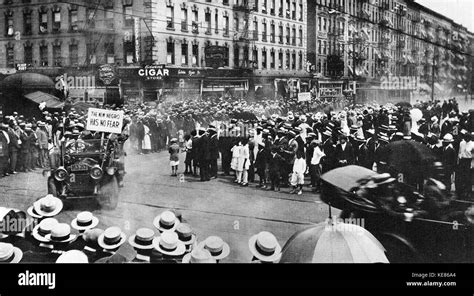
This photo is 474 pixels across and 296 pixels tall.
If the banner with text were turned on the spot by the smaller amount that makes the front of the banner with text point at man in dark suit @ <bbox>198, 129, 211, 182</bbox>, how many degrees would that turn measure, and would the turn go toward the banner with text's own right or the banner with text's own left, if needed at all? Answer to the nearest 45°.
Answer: approximately 135° to the banner with text's own left

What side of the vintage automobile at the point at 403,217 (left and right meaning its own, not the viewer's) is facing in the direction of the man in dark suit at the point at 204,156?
back

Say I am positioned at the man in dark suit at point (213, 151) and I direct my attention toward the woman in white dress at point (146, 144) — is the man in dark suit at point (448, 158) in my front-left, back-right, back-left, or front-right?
back-right

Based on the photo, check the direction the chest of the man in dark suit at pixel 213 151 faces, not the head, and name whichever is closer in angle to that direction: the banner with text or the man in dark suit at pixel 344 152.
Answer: the banner with text

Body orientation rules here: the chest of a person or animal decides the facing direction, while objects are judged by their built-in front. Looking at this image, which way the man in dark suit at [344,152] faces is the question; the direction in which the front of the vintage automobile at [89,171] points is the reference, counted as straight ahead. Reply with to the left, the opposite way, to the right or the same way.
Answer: the same way

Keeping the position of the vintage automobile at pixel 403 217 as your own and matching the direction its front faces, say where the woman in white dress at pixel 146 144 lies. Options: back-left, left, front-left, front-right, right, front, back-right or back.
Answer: back

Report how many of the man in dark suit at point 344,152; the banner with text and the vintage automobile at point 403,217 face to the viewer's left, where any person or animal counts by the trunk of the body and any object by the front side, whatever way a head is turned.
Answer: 0

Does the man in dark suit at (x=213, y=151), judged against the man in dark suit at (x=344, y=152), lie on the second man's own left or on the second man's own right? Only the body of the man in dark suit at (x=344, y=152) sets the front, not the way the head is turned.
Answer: on the second man's own right

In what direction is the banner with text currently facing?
toward the camera

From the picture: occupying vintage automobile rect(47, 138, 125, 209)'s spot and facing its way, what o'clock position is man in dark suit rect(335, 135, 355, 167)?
The man in dark suit is roughly at 8 o'clock from the vintage automobile.
